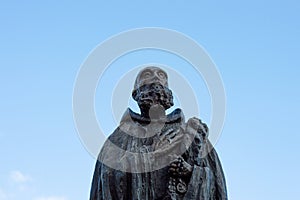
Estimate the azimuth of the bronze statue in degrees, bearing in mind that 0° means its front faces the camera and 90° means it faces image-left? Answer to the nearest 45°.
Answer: approximately 0°
